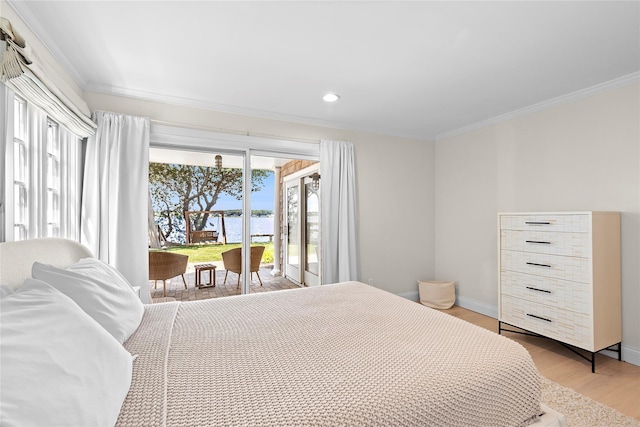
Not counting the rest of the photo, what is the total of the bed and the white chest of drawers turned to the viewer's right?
1

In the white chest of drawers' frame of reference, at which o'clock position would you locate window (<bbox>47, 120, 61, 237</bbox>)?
The window is roughly at 12 o'clock from the white chest of drawers.

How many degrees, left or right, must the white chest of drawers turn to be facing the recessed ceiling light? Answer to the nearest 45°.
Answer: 0° — it already faces it

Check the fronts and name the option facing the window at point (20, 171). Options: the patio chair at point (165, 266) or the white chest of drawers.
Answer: the white chest of drawers

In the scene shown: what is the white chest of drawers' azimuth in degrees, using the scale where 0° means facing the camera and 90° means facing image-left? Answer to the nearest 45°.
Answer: approximately 45°

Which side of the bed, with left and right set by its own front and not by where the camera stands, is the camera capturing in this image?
right

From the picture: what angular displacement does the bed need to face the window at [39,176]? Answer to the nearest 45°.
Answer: approximately 135° to its left
